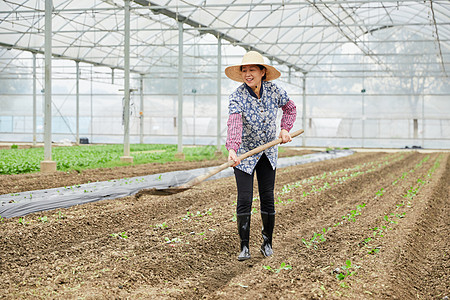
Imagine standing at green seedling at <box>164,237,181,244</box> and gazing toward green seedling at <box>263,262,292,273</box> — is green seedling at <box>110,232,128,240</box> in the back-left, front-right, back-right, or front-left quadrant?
back-right

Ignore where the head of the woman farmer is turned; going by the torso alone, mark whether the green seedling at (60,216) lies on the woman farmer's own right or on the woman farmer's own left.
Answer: on the woman farmer's own right

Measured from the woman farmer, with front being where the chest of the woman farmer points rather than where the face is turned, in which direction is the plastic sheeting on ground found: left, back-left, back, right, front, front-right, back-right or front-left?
back-right

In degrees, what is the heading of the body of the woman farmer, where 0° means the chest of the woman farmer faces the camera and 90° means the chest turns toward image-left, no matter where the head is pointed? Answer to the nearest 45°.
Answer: approximately 0°

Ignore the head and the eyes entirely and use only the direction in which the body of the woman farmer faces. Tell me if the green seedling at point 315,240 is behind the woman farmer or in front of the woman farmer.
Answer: behind

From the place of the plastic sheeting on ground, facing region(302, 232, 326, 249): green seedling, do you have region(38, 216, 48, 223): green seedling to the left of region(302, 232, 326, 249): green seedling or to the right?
right

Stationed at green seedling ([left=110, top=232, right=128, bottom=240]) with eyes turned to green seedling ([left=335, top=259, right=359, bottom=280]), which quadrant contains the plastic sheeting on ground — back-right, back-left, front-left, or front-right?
back-left

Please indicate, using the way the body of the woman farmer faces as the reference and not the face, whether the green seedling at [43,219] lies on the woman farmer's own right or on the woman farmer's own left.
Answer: on the woman farmer's own right

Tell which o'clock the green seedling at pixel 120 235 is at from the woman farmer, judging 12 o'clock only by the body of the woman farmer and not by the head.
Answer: The green seedling is roughly at 4 o'clock from the woman farmer.
